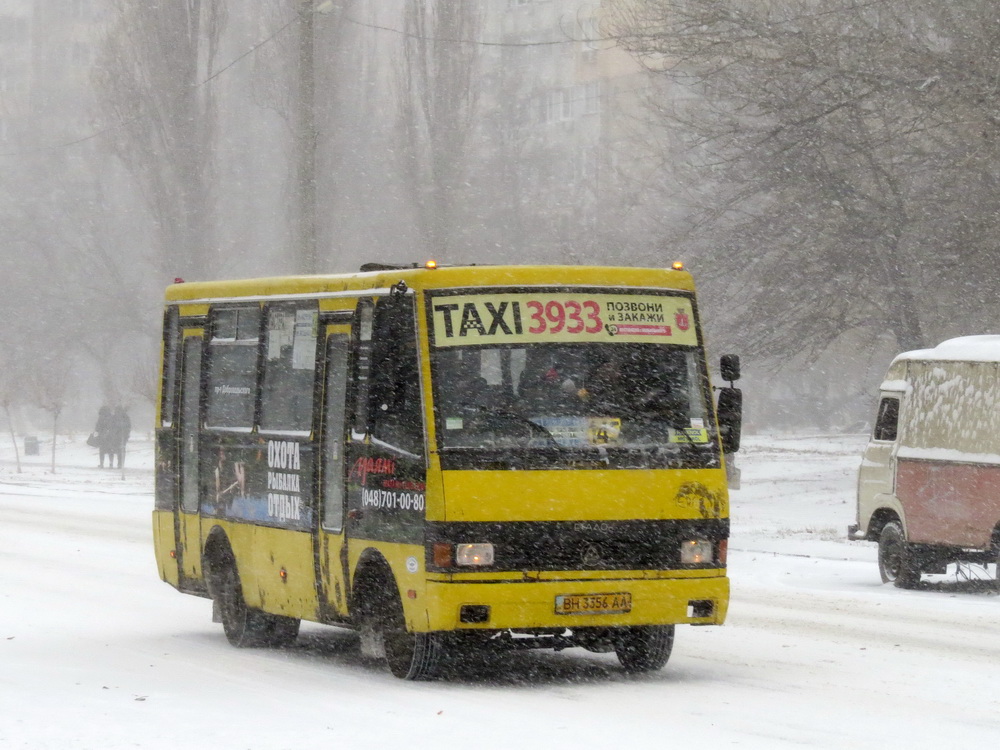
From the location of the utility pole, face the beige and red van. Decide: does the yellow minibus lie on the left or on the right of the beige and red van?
right

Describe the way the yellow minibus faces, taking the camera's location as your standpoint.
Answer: facing the viewer and to the right of the viewer

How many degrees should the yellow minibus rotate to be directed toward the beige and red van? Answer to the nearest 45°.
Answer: approximately 90° to its left

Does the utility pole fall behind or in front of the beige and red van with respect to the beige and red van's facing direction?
in front

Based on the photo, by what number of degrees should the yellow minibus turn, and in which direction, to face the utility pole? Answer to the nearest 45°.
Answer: approximately 135° to its left

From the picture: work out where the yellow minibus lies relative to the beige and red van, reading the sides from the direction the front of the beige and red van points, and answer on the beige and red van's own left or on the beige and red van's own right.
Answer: on the beige and red van's own left

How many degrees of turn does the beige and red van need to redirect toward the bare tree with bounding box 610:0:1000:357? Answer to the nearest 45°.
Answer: approximately 45° to its right

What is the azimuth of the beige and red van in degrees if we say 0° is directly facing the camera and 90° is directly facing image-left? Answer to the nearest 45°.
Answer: approximately 135°

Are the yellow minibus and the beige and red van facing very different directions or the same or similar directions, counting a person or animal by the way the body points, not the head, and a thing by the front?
very different directions
